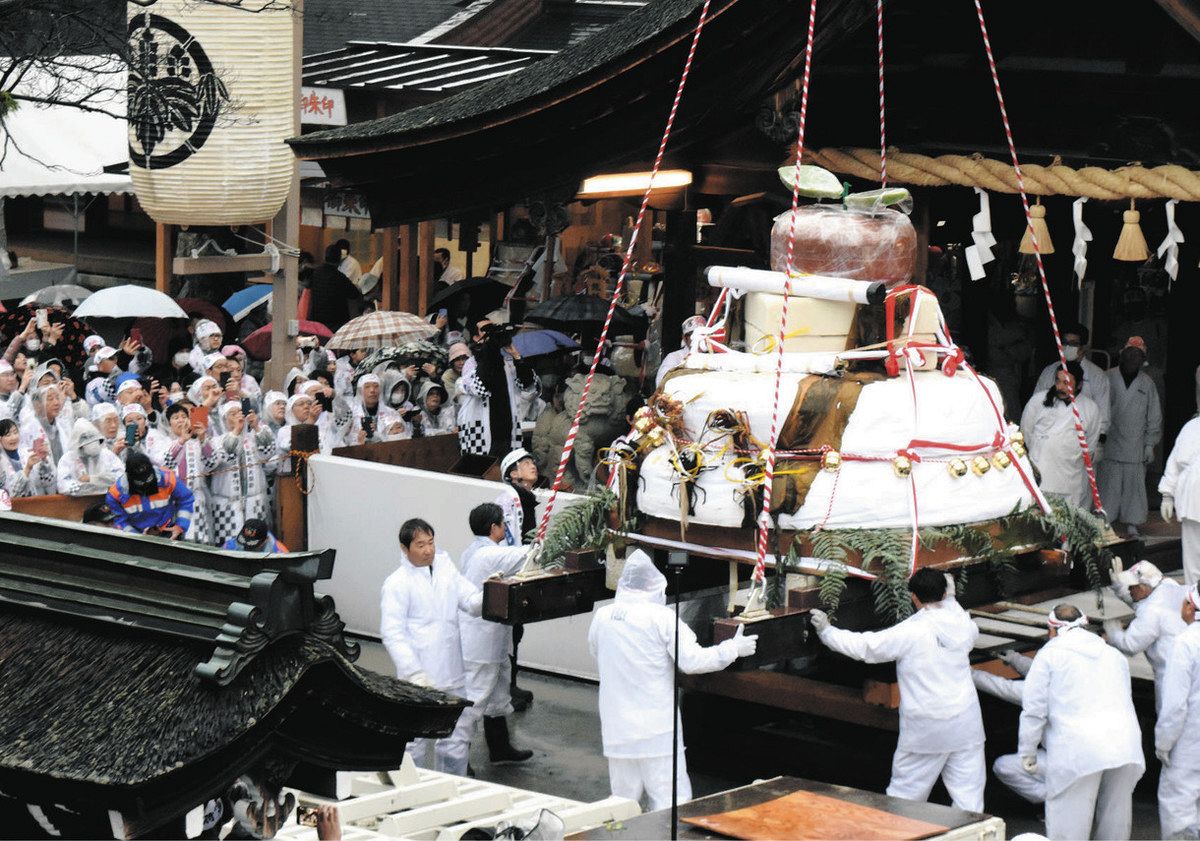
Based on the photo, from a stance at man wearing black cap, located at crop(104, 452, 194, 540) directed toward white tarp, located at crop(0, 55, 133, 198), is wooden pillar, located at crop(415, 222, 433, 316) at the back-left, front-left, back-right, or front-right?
front-right

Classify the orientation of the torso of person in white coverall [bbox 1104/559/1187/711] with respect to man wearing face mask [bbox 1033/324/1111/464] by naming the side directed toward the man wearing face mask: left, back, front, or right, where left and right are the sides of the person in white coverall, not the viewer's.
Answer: right

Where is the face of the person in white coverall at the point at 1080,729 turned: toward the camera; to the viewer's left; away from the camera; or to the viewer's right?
away from the camera

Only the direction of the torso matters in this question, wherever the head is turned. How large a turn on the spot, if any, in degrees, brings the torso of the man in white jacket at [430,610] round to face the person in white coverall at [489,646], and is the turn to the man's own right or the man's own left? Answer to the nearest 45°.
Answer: approximately 90° to the man's own left

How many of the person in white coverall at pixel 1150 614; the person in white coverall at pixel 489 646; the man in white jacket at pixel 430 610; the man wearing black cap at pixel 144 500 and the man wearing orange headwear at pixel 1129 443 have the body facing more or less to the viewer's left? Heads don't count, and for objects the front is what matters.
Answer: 1

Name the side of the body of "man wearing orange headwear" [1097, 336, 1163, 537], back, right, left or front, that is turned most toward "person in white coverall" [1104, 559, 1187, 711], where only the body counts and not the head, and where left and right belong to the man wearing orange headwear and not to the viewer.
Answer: front

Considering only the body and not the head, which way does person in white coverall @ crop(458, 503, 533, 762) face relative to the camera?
to the viewer's right

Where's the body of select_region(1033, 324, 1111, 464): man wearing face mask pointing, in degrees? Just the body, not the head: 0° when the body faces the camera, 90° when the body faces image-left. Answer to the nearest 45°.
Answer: approximately 45°

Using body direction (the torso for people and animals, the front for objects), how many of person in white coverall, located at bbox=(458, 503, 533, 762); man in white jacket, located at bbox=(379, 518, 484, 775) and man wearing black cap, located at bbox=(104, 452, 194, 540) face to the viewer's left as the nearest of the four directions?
0

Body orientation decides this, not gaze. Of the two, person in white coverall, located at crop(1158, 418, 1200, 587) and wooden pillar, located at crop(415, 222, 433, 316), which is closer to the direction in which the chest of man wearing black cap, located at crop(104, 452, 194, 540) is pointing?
the person in white coverall

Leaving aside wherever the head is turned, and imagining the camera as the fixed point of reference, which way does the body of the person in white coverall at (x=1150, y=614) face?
to the viewer's left

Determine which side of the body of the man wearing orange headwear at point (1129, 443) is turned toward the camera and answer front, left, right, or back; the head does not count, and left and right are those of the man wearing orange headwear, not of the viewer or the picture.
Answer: front

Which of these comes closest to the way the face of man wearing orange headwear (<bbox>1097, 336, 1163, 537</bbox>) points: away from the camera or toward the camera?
toward the camera
